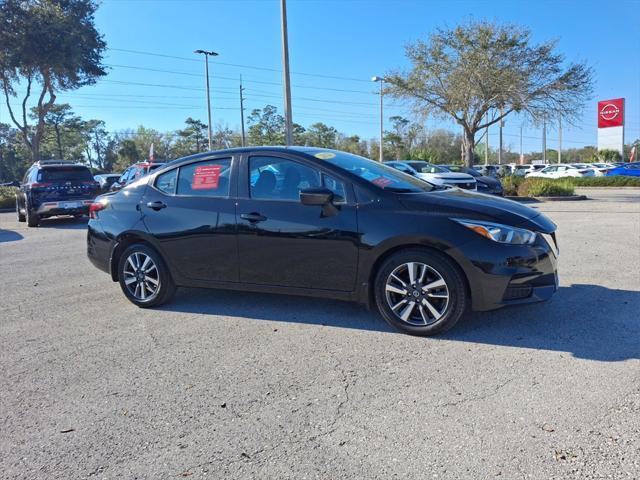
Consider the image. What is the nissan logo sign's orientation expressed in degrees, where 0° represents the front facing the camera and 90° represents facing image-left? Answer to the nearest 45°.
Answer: approximately 0°

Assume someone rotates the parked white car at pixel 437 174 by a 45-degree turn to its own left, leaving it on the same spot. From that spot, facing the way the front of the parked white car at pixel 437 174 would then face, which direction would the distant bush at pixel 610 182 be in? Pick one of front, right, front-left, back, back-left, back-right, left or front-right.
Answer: front-left

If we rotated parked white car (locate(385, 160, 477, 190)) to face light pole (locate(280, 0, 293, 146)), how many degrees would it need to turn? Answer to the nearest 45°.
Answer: approximately 90° to its right

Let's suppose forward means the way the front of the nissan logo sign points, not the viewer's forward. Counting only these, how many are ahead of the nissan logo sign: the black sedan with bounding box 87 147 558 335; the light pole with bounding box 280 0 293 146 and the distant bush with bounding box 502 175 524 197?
3

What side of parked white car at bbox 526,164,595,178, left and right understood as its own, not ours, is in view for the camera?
left

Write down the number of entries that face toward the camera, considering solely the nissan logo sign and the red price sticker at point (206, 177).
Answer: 2
